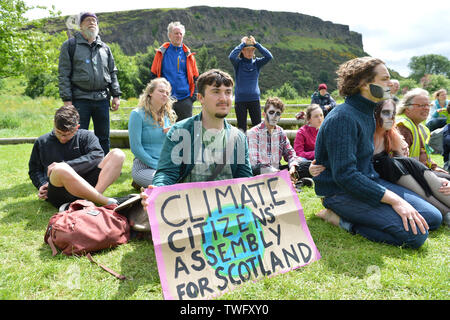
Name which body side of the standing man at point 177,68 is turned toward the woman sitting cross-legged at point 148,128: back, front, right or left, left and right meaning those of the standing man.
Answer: front

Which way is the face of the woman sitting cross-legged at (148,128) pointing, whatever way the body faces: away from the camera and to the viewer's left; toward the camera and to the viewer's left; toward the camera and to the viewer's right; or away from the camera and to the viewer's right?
toward the camera and to the viewer's right

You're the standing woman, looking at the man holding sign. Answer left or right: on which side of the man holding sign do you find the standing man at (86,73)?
right

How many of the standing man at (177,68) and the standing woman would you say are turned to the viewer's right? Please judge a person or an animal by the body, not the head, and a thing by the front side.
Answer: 0
